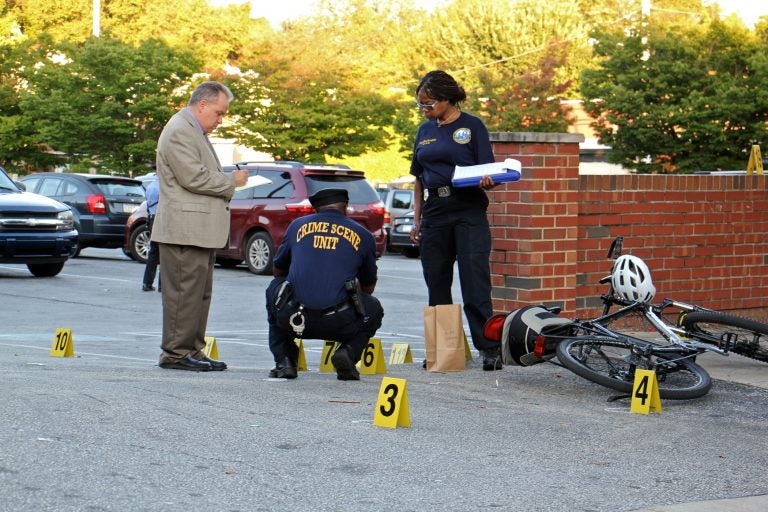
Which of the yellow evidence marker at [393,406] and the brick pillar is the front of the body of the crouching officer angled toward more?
the brick pillar

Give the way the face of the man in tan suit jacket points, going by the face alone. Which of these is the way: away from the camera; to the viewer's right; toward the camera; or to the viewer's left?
to the viewer's right

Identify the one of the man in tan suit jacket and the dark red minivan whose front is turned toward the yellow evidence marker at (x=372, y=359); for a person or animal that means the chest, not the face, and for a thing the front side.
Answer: the man in tan suit jacket

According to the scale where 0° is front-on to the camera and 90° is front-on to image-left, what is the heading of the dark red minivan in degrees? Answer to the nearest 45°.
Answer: approximately 135°

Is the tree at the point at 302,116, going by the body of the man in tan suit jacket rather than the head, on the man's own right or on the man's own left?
on the man's own left

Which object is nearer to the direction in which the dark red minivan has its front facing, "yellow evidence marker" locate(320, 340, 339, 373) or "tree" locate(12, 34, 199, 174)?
the tree

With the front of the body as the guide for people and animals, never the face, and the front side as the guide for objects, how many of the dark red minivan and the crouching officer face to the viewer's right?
0

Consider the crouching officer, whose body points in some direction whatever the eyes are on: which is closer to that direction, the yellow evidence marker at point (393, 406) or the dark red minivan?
the dark red minivan

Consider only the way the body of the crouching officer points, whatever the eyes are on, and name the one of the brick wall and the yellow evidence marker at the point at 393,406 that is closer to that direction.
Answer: the brick wall

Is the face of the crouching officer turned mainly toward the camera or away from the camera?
away from the camera

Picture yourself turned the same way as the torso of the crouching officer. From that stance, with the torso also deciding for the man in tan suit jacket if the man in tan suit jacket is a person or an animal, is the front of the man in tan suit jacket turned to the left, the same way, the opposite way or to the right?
to the right

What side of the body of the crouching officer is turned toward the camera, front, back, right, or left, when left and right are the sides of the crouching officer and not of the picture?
back

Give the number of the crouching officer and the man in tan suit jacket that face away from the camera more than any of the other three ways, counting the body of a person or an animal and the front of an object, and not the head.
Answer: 1

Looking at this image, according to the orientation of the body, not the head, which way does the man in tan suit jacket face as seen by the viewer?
to the viewer's right

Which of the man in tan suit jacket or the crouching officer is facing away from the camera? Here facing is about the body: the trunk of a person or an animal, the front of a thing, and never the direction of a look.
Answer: the crouching officer
